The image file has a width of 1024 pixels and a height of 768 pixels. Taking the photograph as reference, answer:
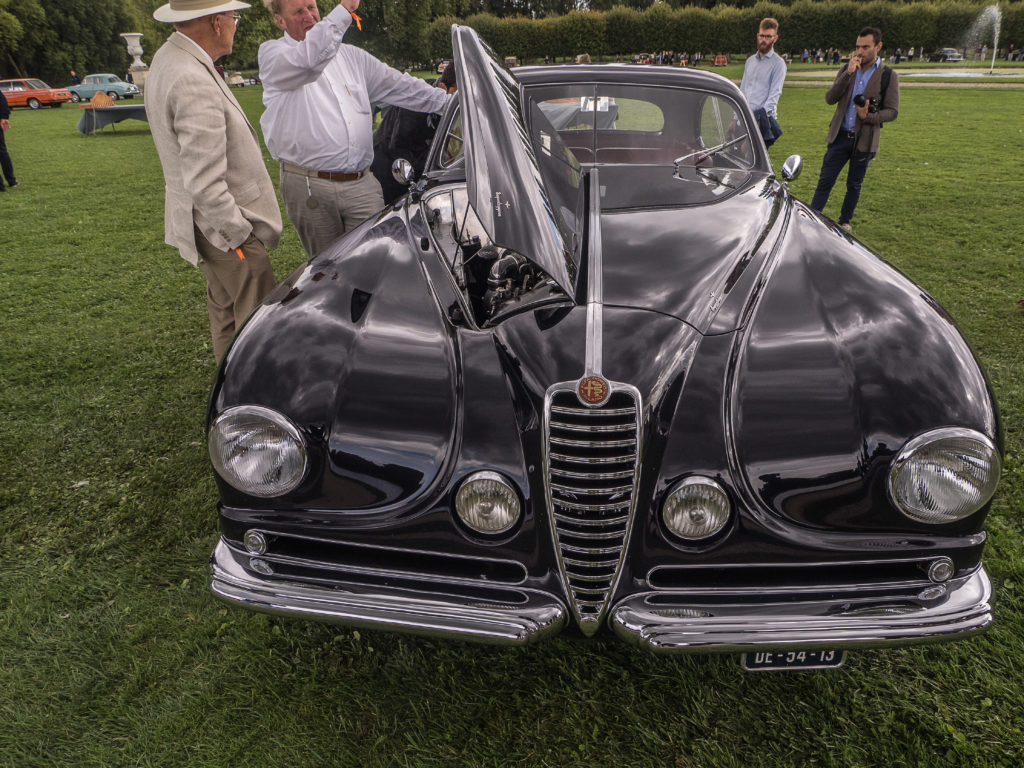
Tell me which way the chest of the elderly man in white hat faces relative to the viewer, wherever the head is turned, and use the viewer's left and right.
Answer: facing to the right of the viewer

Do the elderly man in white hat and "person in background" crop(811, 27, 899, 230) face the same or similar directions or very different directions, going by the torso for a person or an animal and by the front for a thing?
very different directions

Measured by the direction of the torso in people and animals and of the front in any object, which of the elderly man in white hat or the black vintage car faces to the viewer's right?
the elderly man in white hat

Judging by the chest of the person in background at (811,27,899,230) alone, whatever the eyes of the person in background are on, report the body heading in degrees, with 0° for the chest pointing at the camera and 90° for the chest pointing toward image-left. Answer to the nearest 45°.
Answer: approximately 45°
